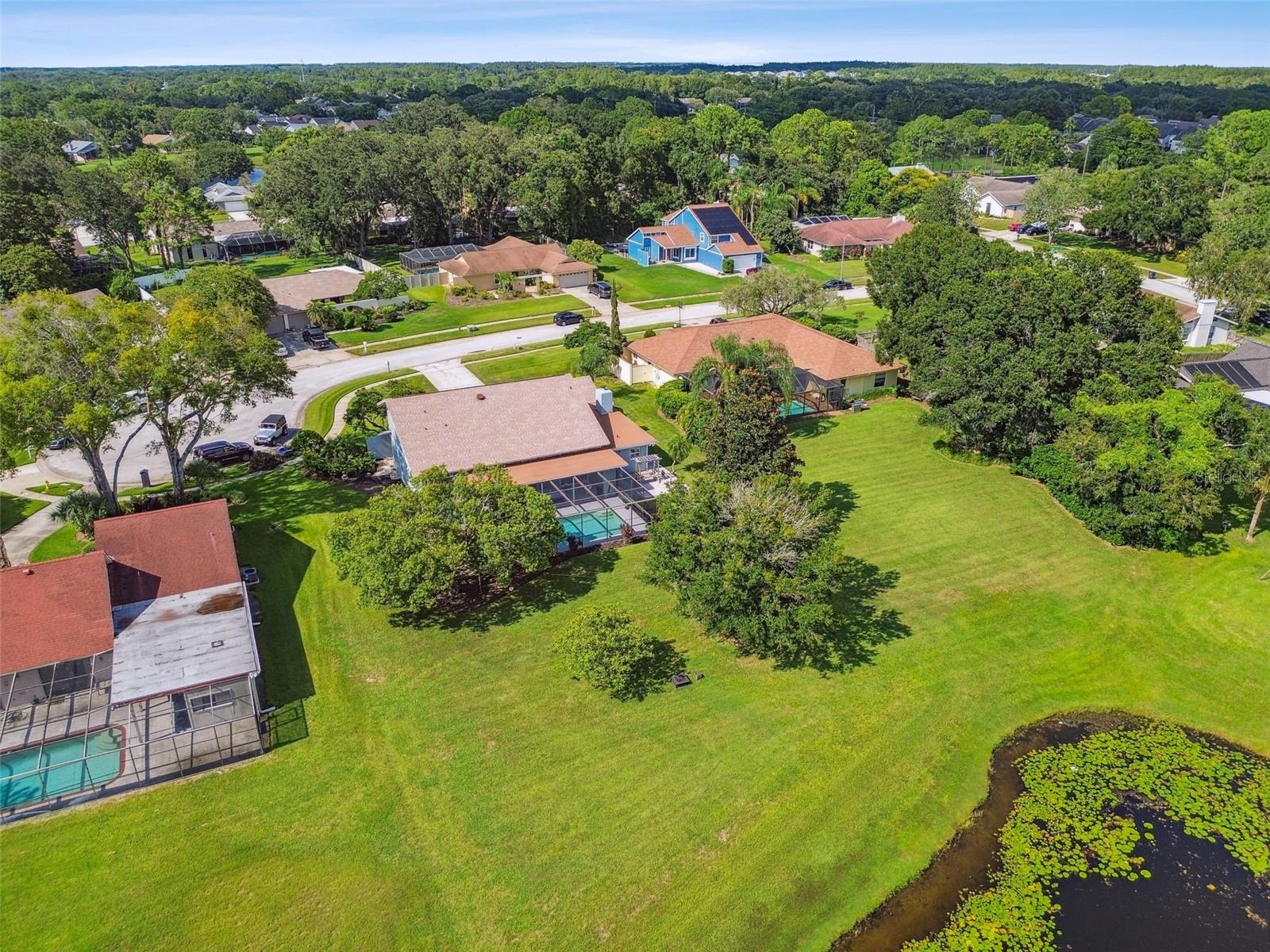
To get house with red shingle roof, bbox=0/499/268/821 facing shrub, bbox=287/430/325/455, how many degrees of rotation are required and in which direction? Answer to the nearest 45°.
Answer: approximately 45° to its right

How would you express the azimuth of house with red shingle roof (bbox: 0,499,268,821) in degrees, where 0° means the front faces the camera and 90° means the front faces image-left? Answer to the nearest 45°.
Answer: approximately 180°

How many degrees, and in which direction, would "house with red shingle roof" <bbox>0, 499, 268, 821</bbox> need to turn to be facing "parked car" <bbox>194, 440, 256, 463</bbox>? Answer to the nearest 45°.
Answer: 0° — it already faces it

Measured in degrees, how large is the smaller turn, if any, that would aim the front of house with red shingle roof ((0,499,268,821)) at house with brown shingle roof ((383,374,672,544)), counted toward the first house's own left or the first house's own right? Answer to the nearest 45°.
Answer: approximately 90° to the first house's own right

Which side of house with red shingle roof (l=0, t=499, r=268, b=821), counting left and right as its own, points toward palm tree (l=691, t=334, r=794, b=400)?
right

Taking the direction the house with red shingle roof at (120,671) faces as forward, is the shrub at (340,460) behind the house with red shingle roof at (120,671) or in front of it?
in front

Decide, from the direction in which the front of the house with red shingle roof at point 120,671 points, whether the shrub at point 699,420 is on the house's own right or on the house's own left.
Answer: on the house's own right

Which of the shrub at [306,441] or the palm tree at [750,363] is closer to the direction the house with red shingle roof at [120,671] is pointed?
the shrub

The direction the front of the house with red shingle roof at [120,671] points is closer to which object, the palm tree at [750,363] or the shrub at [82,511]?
the shrub

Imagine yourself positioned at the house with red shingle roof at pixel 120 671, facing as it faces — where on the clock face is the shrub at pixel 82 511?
The shrub is roughly at 12 o'clock from the house with red shingle roof.

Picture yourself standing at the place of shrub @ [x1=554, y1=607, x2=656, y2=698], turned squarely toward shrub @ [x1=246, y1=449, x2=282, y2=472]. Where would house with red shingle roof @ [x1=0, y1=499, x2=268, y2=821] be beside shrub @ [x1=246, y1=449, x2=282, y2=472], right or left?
left
